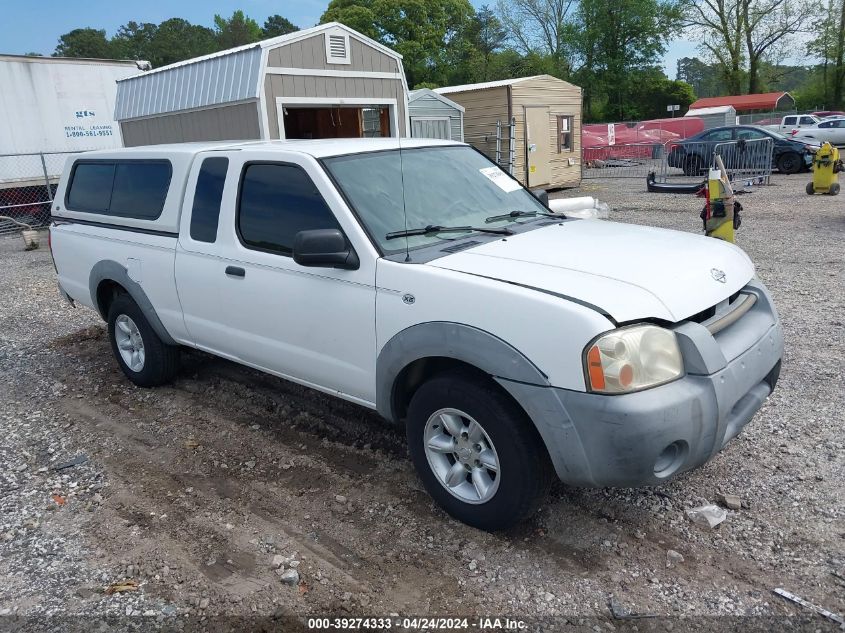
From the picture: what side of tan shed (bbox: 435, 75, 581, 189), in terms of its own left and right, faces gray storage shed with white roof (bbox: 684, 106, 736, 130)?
left

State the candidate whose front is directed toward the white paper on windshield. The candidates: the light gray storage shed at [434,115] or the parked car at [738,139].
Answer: the light gray storage shed

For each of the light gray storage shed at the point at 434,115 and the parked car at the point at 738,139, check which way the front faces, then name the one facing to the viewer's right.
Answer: the parked car

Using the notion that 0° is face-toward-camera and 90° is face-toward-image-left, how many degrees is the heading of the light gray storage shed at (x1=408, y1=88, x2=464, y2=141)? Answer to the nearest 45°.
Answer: approximately 0°

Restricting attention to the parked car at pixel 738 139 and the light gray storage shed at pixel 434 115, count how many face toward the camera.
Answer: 1

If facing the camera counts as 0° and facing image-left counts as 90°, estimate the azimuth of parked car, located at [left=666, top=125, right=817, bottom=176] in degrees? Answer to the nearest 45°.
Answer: approximately 270°

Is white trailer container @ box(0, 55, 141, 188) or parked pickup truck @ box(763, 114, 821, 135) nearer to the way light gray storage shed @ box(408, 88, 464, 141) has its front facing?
the white trailer container

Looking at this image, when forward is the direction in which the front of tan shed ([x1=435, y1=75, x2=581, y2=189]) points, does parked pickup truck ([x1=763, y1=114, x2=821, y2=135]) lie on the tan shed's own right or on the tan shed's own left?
on the tan shed's own left

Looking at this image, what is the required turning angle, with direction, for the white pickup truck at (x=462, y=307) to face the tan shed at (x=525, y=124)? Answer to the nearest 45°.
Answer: approximately 135° to its left

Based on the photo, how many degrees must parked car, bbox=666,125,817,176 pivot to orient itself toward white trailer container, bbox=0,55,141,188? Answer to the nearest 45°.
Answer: approximately 135° to its right

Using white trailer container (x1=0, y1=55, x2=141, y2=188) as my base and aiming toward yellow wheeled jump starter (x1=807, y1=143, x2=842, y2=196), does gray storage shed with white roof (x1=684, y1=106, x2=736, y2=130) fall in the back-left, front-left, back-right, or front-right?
front-left

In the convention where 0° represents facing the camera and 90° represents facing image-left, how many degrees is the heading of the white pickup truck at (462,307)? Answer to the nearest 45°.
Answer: approximately 315°

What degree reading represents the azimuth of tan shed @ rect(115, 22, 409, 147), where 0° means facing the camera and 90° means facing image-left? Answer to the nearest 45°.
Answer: approximately 315°

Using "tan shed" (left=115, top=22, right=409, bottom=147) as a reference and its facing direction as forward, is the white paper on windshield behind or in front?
in front

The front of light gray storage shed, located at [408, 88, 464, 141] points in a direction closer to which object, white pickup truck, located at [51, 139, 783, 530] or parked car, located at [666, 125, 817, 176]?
the white pickup truck

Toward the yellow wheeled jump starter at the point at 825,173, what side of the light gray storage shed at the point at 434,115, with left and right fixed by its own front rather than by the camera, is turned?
left
